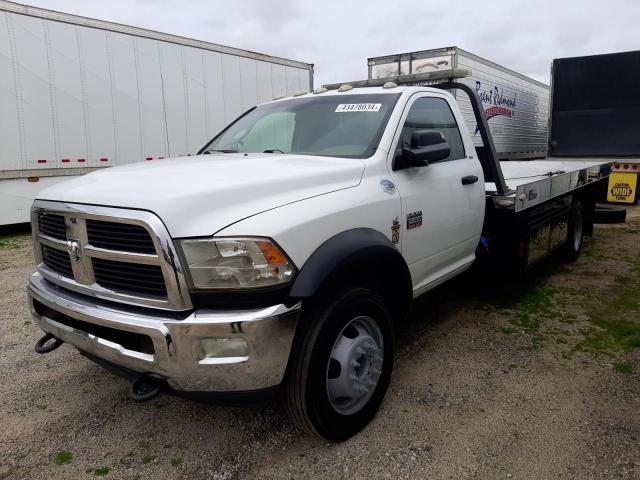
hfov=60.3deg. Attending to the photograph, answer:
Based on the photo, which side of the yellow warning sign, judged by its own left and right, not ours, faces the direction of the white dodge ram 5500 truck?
front

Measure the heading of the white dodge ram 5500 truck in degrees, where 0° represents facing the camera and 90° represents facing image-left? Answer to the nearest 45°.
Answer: approximately 45°

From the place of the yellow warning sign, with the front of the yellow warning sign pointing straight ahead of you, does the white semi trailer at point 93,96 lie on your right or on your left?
on your right
